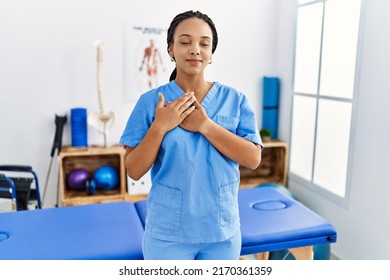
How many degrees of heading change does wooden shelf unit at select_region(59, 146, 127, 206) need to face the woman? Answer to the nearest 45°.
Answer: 0° — it already faces them

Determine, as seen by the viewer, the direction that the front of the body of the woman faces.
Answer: toward the camera

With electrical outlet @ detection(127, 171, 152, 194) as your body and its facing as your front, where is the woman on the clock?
The woman is roughly at 12 o'clock from the electrical outlet.

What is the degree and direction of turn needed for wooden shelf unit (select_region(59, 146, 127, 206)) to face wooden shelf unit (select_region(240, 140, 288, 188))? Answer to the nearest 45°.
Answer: approximately 90° to its left

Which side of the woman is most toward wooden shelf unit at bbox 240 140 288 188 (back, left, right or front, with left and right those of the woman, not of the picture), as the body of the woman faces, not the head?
back

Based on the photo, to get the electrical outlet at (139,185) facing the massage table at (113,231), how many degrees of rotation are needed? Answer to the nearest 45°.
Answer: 0° — it already faces it

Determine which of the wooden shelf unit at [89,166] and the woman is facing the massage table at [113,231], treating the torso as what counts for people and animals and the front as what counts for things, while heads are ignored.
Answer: the wooden shelf unit

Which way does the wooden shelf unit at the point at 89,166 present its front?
toward the camera

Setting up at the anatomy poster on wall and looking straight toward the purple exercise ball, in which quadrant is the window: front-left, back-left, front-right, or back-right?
back-left

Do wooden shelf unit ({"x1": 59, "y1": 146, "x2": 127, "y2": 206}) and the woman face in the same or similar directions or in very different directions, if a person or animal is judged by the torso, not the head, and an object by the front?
same or similar directions

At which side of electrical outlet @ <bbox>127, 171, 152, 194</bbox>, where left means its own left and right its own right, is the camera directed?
front
